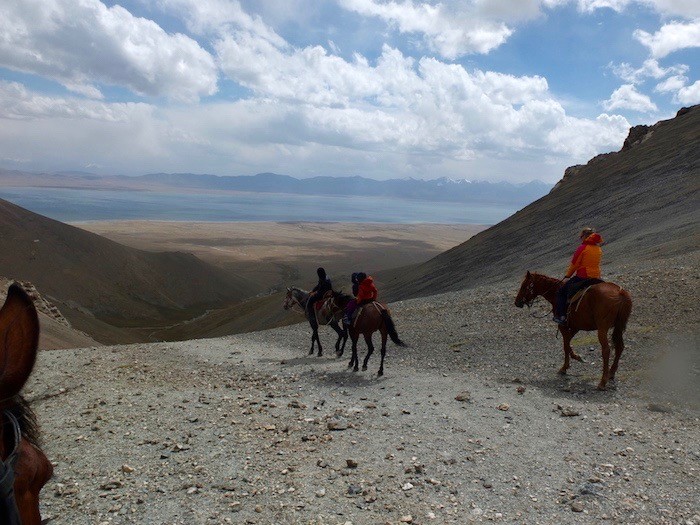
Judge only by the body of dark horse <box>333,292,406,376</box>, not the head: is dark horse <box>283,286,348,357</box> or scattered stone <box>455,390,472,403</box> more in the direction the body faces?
the dark horse

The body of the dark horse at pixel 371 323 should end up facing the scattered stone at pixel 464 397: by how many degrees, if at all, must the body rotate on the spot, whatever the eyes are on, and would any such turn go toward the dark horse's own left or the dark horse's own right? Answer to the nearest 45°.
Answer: approximately 180°

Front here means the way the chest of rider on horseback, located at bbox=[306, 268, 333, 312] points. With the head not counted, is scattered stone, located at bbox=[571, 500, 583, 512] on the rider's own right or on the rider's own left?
on the rider's own left

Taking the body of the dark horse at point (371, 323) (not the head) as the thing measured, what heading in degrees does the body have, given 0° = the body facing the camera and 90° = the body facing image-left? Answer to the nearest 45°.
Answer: approximately 135°

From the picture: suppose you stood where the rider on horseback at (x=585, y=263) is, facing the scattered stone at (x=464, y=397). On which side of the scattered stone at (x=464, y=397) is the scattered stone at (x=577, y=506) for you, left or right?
left

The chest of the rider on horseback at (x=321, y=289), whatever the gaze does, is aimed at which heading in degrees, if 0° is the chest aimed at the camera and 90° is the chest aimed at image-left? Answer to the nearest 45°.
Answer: approximately 90°

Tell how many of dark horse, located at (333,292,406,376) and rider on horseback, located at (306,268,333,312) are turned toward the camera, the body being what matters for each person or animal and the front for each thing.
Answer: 0

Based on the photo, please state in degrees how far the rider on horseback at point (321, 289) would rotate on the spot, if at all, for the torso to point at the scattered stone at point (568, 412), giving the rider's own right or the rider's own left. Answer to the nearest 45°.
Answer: approximately 135° to the rider's own left

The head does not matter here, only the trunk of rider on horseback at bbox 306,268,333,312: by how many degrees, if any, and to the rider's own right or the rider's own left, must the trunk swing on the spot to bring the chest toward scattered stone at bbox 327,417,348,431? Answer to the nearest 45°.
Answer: approximately 90° to the rider's own left
